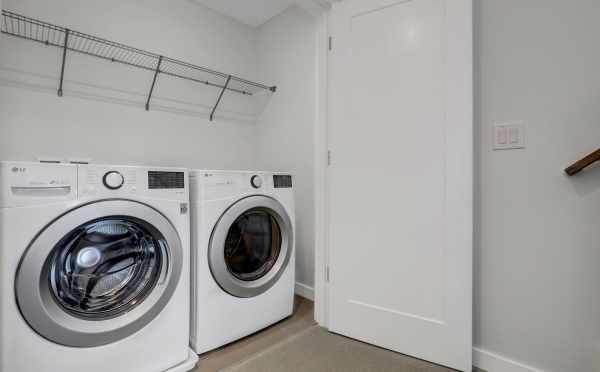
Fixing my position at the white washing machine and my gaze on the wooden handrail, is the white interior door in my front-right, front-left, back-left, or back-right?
front-left

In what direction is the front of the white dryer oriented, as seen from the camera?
facing the viewer and to the right of the viewer

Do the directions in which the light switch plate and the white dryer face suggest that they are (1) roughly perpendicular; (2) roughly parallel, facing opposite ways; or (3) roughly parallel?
roughly perpendicular

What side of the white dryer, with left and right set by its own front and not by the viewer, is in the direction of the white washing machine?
right

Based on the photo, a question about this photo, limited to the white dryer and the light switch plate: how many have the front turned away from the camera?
0

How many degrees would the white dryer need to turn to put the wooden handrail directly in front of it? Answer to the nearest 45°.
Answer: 0° — it already faces it

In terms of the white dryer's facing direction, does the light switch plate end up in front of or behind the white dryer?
in front
